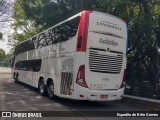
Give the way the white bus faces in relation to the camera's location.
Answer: facing away from the viewer and to the left of the viewer

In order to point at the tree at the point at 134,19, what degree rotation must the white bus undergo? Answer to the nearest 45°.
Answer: approximately 90° to its right
